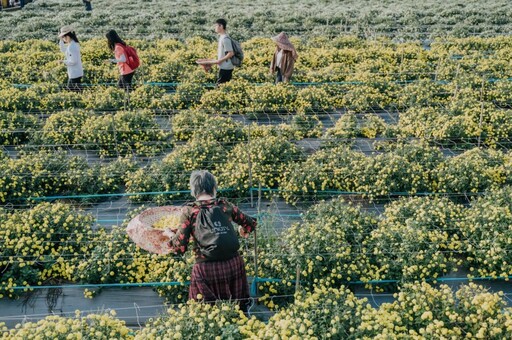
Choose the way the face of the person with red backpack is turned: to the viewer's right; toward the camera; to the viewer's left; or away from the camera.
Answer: to the viewer's left

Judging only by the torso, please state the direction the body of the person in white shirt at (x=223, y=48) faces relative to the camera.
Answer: to the viewer's left

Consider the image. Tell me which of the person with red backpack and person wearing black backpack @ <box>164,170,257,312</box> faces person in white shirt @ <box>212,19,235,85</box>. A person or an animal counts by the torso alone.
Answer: the person wearing black backpack

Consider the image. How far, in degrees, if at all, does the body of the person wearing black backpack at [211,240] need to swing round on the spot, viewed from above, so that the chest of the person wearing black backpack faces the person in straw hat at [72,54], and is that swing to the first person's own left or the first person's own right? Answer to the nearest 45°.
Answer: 0° — they already face them

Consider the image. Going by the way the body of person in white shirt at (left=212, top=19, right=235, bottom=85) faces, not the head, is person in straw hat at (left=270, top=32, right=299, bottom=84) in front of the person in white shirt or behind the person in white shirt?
behind

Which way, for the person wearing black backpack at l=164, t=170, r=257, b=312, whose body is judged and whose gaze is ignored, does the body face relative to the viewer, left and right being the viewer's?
facing away from the viewer

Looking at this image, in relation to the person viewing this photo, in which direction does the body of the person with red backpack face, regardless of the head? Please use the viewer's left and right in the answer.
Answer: facing to the left of the viewer

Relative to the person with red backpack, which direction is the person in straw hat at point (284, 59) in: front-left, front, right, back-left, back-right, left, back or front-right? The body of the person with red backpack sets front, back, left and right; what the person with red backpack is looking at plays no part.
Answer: back

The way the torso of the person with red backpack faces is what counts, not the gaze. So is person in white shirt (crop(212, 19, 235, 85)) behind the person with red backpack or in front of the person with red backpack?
behind

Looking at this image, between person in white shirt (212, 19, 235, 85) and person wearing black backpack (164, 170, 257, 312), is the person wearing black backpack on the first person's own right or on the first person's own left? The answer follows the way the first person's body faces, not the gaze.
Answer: on the first person's own left

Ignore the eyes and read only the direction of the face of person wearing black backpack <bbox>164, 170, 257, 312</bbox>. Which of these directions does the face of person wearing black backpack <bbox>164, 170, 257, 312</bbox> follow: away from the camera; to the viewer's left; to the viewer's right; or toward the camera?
away from the camera

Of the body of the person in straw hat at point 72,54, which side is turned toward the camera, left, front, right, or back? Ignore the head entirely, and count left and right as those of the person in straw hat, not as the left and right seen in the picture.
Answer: left

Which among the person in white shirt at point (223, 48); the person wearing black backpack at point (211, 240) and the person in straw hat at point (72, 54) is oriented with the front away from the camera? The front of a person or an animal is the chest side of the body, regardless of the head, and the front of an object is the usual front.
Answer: the person wearing black backpack
